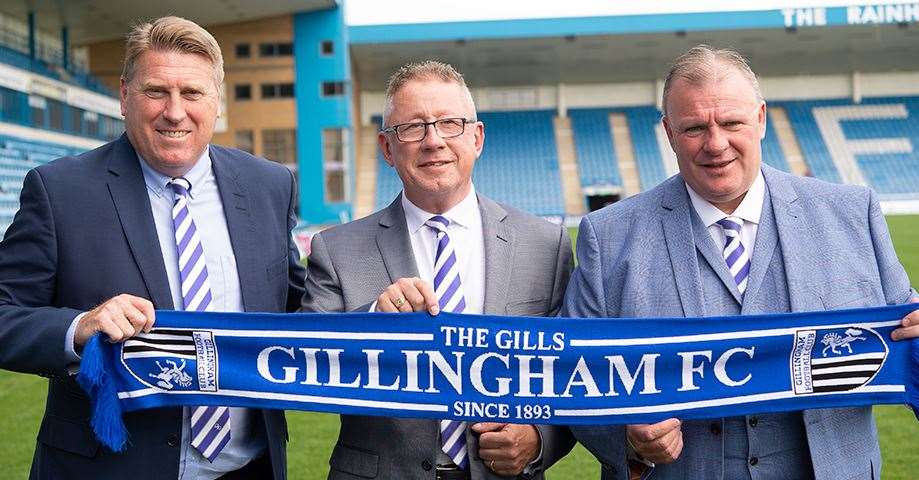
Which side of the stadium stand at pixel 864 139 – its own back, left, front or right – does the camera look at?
front

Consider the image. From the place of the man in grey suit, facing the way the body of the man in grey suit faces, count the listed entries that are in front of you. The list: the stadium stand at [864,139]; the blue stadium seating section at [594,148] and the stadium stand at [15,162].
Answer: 0

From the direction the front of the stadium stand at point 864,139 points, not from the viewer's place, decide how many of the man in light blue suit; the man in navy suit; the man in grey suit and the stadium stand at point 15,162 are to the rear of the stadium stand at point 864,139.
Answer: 0

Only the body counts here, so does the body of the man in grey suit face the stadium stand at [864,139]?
no

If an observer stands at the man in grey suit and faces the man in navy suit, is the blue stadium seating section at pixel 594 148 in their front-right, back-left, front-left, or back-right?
back-right

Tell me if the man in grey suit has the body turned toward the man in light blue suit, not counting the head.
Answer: no

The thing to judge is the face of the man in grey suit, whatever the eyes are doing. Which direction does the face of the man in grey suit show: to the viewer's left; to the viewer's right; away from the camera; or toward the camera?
toward the camera

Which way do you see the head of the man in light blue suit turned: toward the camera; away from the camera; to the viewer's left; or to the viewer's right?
toward the camera

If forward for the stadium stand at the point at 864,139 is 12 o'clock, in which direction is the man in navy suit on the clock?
The man in navy suit is roughly at 12 o'clock from the stadium stand.

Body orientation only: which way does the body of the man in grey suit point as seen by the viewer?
toward the camera

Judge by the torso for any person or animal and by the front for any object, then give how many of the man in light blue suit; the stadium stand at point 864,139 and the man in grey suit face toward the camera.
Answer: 3

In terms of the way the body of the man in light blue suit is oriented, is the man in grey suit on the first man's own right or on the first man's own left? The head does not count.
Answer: on the first man's own right

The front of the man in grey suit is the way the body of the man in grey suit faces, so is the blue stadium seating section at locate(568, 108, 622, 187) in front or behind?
behind

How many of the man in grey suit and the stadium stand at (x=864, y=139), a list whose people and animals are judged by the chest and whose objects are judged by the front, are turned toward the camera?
2

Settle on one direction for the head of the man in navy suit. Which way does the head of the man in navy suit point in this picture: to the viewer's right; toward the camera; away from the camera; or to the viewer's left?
toward the camera

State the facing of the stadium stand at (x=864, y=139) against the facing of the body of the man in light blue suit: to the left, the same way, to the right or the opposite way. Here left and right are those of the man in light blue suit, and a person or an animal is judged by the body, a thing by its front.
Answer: the same way
